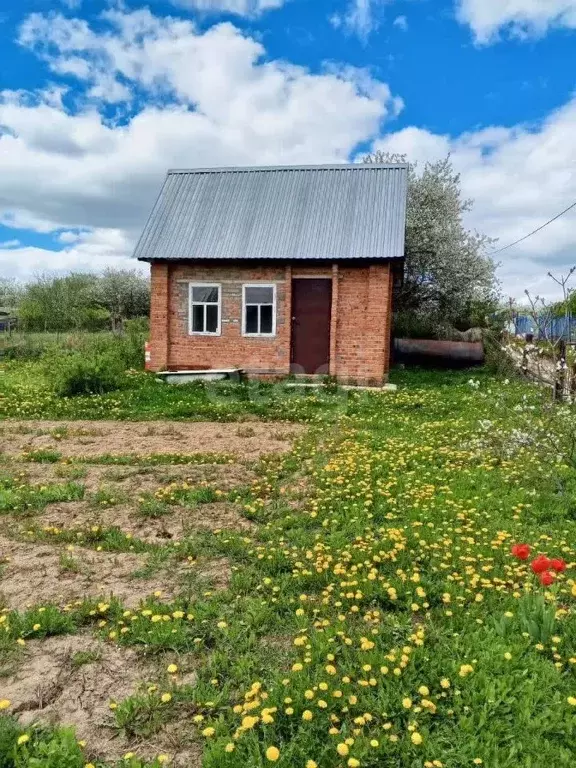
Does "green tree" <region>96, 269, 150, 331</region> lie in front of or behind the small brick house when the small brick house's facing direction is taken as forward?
behind

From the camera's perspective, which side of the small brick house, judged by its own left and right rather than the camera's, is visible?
front

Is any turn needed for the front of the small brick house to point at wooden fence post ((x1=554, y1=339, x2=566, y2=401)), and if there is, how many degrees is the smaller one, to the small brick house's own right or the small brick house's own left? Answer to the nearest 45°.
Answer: approximately 45° to the small brick house's own left

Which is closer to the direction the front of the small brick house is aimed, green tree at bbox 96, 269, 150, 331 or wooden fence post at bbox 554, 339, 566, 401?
the wooden fence post

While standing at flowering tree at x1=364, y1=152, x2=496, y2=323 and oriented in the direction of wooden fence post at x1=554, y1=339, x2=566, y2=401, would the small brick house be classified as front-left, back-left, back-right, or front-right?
front-right

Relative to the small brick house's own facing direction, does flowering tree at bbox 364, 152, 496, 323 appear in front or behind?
behind

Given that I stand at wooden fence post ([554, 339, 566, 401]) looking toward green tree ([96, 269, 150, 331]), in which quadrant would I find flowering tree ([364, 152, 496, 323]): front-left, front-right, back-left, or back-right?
front-right

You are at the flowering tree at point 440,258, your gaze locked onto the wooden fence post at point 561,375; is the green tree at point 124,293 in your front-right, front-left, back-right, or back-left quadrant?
back-right

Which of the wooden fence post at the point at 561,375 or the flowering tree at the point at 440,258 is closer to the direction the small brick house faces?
the wooden fence post
